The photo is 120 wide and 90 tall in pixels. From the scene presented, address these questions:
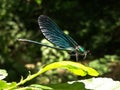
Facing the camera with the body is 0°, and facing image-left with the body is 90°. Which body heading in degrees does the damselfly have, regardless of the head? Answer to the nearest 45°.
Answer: approximately 270°

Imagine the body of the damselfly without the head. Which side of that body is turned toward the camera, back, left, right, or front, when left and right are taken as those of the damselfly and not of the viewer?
right
